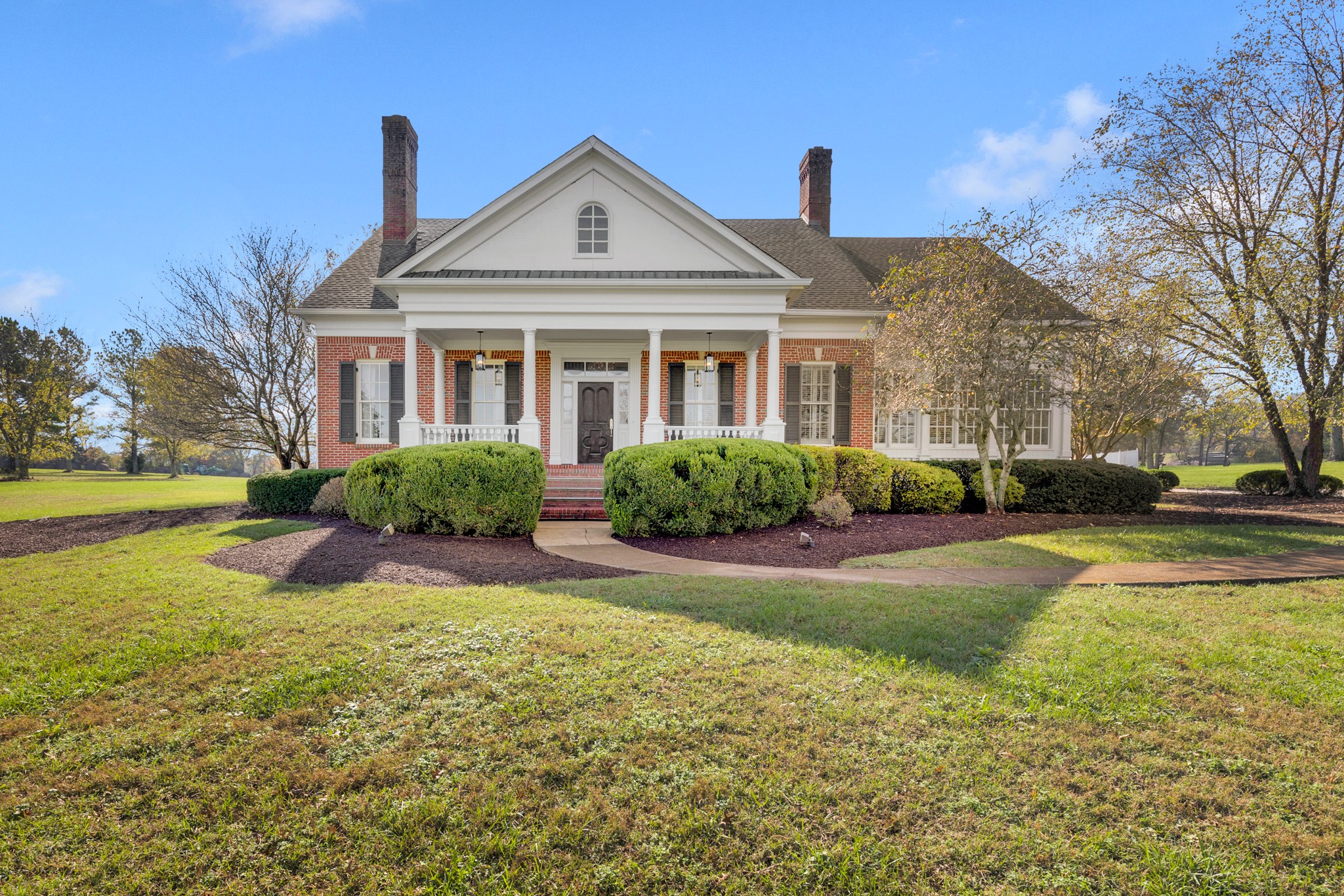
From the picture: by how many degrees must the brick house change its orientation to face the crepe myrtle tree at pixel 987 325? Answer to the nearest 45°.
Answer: approximately 45° to its left

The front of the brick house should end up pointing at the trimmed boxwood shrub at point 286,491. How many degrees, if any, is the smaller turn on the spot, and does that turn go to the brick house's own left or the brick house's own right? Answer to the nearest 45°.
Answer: approximately 45° to the brick house's own right

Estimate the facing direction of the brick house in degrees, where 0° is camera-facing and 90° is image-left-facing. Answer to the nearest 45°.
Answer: approximately 0°

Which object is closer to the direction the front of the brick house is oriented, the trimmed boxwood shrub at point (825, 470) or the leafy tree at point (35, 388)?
the trimmed boxwood shrub

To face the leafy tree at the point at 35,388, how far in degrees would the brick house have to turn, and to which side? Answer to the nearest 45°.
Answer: approximately 135° to its right

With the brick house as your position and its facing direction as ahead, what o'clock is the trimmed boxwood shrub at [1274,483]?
The trimmed boxwood shrub is roughly at 9 o'clock from the brick house.

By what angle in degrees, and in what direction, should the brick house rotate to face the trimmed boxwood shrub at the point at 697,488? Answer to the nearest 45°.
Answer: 0° — it already faces it

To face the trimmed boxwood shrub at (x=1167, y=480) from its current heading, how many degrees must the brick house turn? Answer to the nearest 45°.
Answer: approximately 90° to its left
